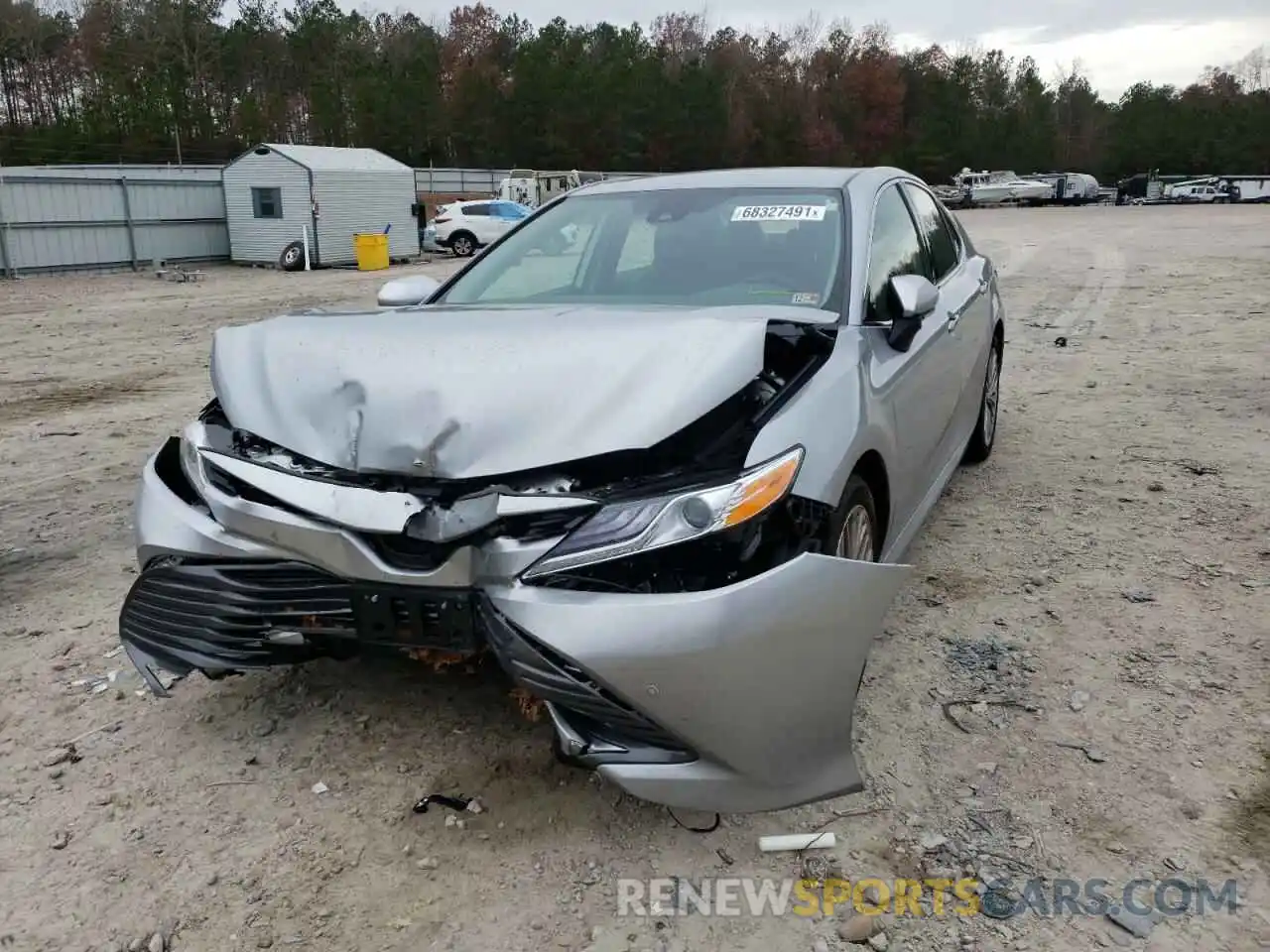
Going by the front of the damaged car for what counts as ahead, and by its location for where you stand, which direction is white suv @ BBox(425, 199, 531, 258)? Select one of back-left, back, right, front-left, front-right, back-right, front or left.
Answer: back-right

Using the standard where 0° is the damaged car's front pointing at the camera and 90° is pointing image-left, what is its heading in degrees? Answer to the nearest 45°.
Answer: approximately 45°

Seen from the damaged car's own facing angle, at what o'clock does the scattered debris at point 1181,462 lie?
The scattered debris is roughly at 8 o'clock from the damaged car.

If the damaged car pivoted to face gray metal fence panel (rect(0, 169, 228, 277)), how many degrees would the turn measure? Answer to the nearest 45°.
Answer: approximately 90° to its right

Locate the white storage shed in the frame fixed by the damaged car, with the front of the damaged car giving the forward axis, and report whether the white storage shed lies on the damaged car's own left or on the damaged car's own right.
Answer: on the damaged car's own right

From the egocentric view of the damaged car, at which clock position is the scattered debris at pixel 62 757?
The scattered debris is roughly at 12 o'clock from the damaged car.

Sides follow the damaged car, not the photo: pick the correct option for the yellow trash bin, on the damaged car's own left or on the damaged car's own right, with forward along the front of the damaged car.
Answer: on the damaged car's own right

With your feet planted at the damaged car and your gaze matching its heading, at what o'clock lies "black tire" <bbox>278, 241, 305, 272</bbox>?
The black tire is roughly at 4 o'clock from the damaged car.
